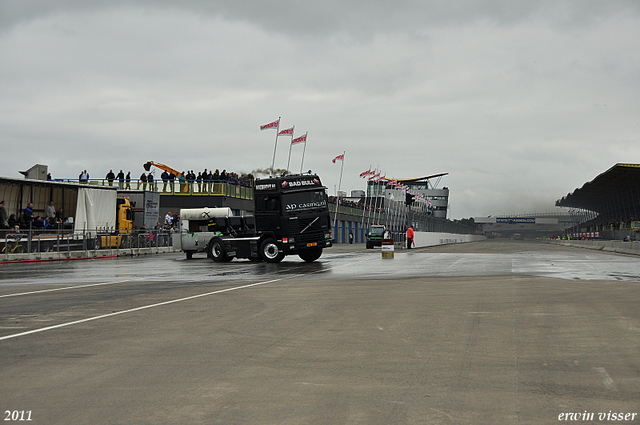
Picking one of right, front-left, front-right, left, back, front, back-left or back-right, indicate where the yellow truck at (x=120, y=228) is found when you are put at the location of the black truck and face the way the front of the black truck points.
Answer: back

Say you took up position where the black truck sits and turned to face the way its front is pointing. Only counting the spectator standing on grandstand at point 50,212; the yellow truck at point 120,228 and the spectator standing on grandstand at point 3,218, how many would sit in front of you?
0

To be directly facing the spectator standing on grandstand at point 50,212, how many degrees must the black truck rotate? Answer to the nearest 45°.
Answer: approximately 180°

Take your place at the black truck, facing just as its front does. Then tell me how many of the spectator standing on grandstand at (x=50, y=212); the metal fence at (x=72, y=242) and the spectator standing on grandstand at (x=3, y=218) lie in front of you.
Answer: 0

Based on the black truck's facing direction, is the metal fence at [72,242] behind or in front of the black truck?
behind

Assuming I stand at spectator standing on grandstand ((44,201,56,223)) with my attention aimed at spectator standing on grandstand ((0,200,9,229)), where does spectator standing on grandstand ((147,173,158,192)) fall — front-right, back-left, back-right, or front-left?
back-right

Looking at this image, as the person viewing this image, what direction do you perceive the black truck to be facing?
facing the viewer and to the right of the viewer
